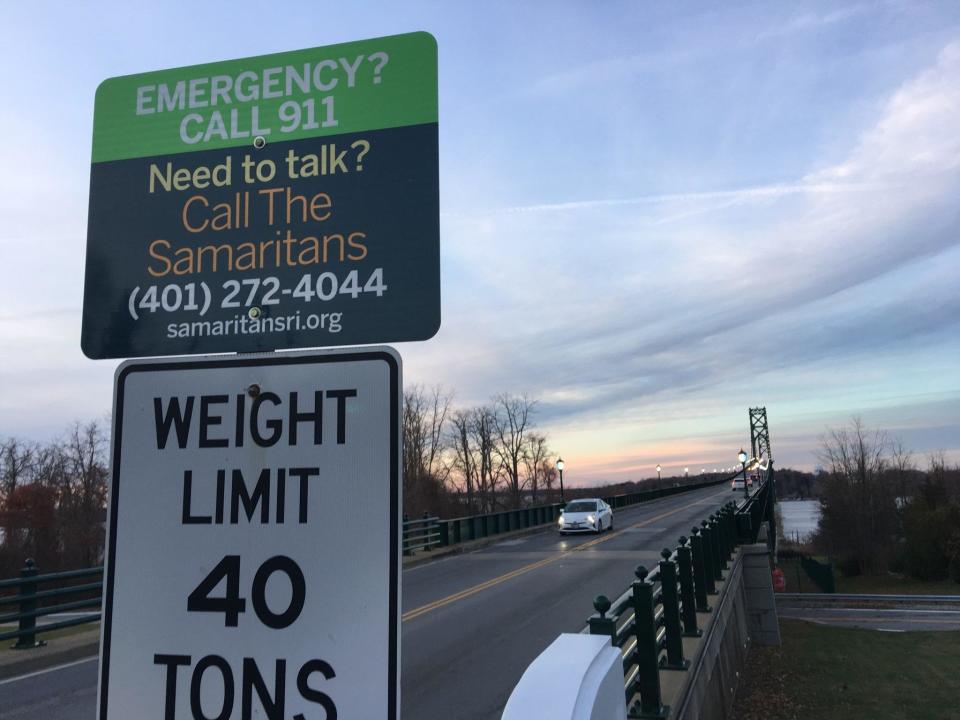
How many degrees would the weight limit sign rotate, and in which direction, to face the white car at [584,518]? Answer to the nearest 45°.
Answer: approximately 135° to its left

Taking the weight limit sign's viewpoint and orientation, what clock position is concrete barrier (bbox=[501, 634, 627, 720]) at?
The concrete barrier is roughly at 8 o'clock from the weight limit sign.

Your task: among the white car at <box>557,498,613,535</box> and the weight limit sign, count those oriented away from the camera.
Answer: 0

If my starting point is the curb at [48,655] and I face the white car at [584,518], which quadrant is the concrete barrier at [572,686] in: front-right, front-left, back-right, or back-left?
back-right

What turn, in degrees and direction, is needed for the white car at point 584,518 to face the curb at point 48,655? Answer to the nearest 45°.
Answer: approximately 45° to its left

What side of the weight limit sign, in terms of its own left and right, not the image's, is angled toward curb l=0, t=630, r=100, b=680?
back

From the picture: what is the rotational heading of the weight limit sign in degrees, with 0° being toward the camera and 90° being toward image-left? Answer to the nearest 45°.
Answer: approximately 0°

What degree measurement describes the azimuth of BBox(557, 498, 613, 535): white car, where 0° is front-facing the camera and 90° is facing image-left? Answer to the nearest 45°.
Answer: approximately 45°
